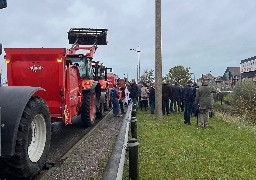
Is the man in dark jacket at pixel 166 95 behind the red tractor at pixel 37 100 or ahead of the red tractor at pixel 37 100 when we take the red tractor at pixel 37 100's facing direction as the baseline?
ahead

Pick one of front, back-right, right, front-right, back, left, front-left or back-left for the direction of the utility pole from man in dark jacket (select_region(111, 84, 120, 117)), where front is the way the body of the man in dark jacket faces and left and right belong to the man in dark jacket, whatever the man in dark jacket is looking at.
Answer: front-right
